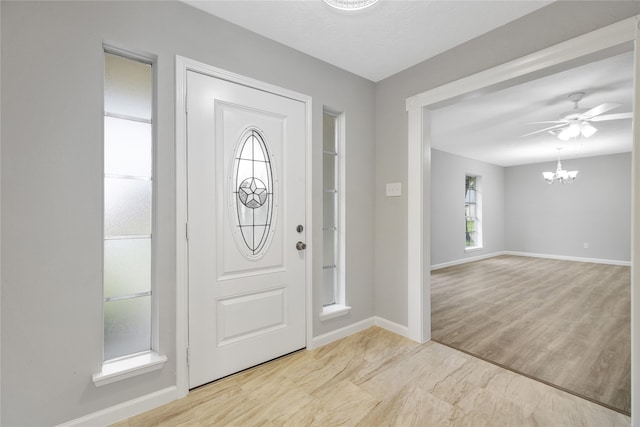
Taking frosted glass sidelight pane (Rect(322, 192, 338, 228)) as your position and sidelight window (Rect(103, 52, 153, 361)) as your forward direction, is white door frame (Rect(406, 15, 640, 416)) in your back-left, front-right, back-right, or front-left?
back-left

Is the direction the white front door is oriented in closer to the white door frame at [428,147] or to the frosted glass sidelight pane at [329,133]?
the white door frame

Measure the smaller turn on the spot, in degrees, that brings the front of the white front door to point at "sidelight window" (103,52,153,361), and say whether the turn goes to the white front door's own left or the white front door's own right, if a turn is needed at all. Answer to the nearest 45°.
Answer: approximately 135° to the white front door's own right

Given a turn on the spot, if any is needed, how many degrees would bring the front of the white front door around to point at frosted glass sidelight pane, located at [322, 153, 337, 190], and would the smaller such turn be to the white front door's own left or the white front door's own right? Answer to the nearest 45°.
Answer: approximately 90° to the white front door's own left

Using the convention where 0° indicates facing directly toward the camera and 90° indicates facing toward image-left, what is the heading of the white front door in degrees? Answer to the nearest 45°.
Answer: approximately 315°

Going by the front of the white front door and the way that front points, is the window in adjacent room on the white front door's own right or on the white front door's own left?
on the white front door's own left

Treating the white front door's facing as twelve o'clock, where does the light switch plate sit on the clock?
The light switch plate is roughly at 10 o'clock from the white front door.

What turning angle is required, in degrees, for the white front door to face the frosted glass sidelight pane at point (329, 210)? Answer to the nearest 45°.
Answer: approximately 90° to its left

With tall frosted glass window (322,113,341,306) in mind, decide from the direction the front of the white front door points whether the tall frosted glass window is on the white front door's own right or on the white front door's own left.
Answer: on the white front door's own left
